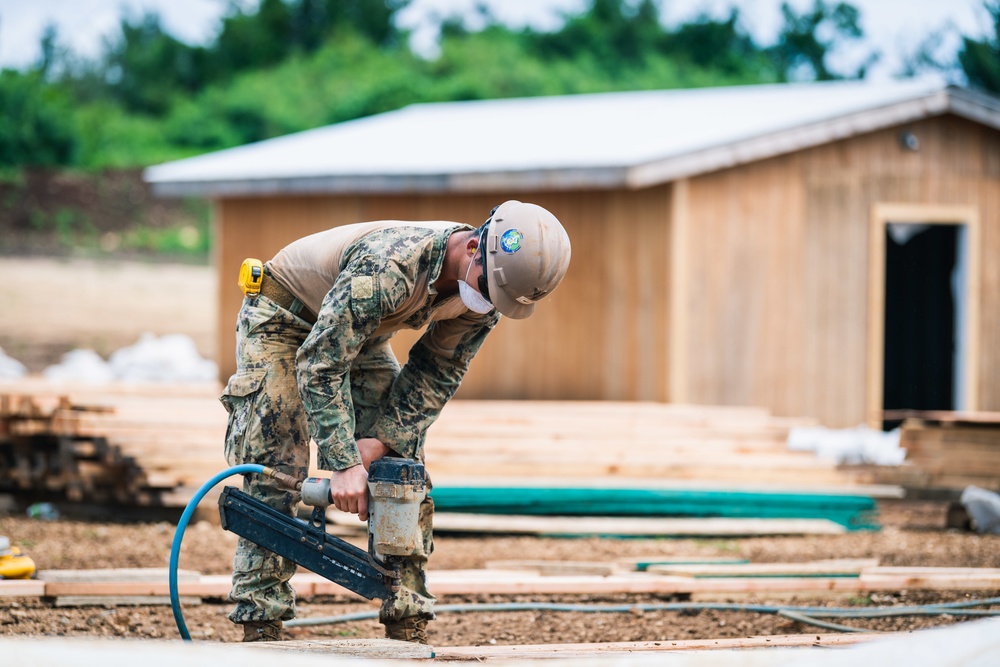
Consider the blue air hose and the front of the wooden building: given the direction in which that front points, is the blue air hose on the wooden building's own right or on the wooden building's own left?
on the wooden building's own right

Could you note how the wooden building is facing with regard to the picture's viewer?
facing the viewer and to the right of the viewer

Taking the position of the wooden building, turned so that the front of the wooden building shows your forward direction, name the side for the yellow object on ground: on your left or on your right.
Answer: on your right

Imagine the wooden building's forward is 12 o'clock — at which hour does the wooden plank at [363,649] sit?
The wooden plank is roughly at 2 o'clock from the wooden building.

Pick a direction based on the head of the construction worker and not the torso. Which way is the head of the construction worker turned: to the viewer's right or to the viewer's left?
to the viewer's right

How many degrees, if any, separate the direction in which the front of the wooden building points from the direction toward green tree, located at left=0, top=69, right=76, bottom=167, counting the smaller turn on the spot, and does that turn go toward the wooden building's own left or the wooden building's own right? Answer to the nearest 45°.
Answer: approximately 180°

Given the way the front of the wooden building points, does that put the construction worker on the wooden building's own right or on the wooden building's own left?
on the wooden building's own right

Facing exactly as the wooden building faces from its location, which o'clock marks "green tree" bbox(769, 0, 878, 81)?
The green tree is roughly at 8 o'clock from the wooden building.

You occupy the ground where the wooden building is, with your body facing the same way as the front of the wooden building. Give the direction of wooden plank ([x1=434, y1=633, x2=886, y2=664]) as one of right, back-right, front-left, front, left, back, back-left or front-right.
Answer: front-right

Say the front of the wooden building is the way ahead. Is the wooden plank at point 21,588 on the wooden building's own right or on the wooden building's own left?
on the wooden building's own right

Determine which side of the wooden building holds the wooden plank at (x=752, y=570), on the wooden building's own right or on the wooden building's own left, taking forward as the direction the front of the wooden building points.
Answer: on the wooden building's own right

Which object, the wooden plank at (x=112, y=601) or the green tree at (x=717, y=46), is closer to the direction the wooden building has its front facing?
the wooden plank

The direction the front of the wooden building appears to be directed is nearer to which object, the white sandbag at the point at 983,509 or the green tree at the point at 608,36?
the white sandbag

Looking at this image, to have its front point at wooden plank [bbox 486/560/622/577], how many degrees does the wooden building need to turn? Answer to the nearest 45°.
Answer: approximately 45° to its right
